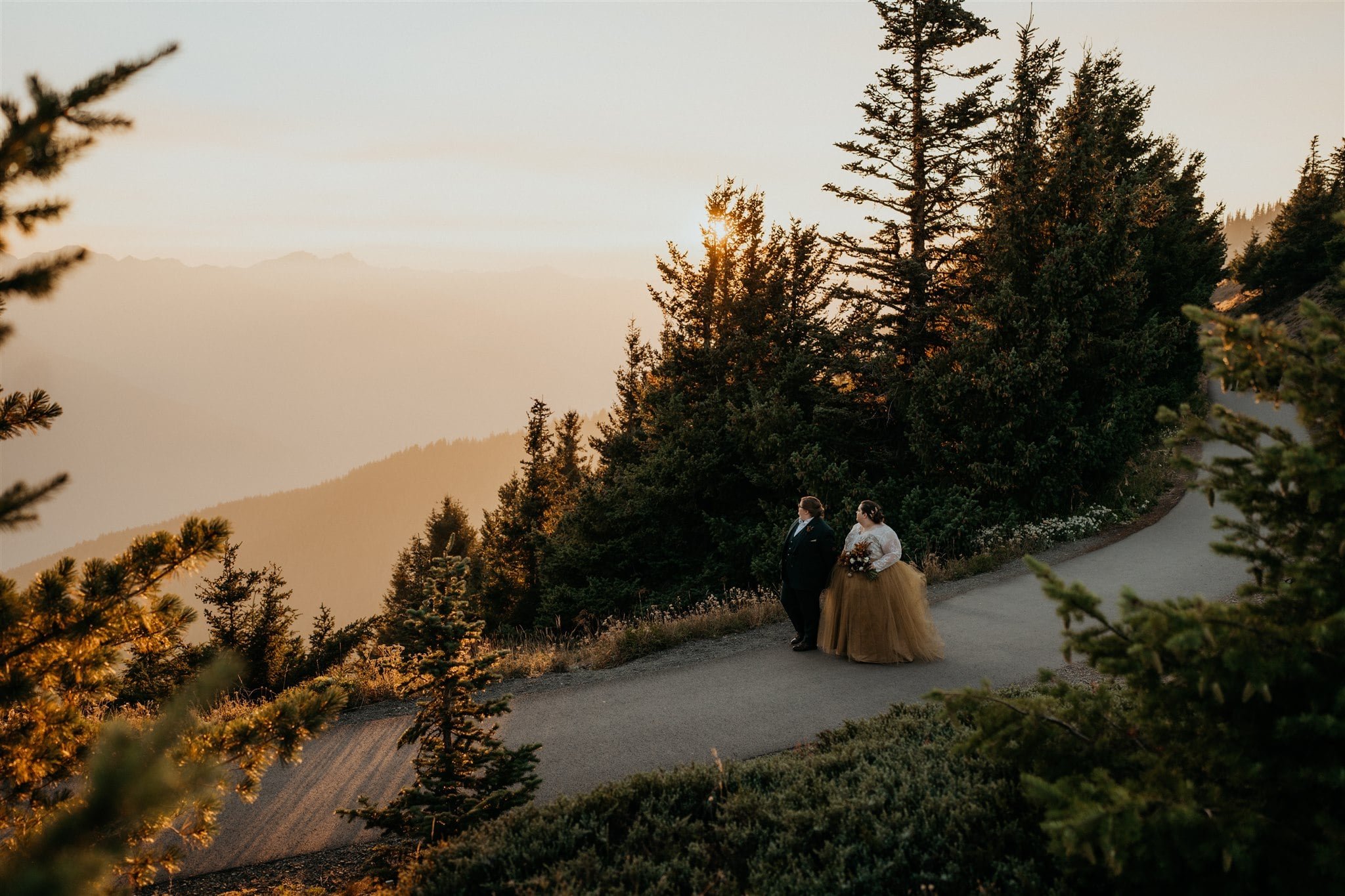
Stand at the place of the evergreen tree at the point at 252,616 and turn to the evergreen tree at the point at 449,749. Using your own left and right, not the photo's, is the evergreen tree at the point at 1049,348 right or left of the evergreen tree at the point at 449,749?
left

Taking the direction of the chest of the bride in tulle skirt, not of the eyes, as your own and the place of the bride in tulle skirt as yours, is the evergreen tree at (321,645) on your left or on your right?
on your right

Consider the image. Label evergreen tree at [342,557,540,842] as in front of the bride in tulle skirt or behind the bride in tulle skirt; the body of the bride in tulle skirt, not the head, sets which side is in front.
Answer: in front

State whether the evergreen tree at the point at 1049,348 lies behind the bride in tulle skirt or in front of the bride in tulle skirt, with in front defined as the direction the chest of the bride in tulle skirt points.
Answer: behind

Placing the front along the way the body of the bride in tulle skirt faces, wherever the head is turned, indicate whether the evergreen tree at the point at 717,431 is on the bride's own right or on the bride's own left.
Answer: on the bride's own right

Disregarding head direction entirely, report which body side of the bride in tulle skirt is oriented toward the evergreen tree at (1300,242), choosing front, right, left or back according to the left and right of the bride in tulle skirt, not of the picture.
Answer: back

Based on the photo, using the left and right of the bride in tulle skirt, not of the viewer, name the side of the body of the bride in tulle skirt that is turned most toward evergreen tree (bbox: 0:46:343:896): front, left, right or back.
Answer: front

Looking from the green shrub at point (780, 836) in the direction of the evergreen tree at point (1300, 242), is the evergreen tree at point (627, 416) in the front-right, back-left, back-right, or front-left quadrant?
front-left

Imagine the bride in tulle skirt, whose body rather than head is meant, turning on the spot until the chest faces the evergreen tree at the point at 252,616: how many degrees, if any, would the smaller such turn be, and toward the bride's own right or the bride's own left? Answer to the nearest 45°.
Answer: approximately 90° to the bride's own right

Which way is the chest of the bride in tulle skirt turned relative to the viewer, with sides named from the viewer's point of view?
facing the viewer and to the left of the viewer

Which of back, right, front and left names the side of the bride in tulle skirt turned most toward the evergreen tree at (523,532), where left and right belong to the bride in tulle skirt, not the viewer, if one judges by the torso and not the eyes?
right

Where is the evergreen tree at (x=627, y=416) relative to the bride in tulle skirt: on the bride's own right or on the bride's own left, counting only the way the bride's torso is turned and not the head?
on the bride's own right

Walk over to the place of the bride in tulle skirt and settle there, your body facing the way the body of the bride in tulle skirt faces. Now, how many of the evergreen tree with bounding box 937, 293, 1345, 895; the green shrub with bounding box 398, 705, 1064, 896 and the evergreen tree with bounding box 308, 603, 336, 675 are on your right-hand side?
1
